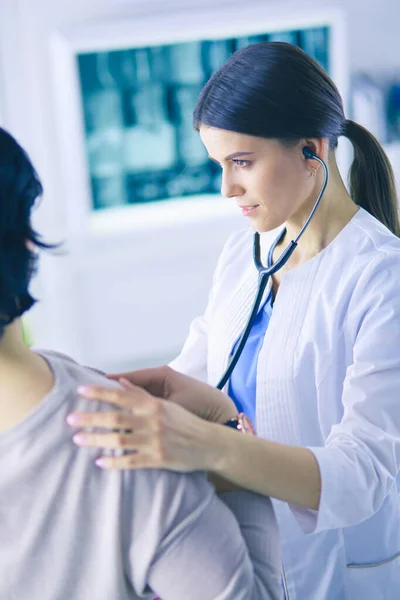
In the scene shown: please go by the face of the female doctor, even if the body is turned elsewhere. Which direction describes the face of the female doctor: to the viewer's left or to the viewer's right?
to the viewer's left

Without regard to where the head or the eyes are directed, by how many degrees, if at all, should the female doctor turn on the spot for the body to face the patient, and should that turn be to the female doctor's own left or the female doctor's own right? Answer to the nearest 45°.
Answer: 0° — they already face them
